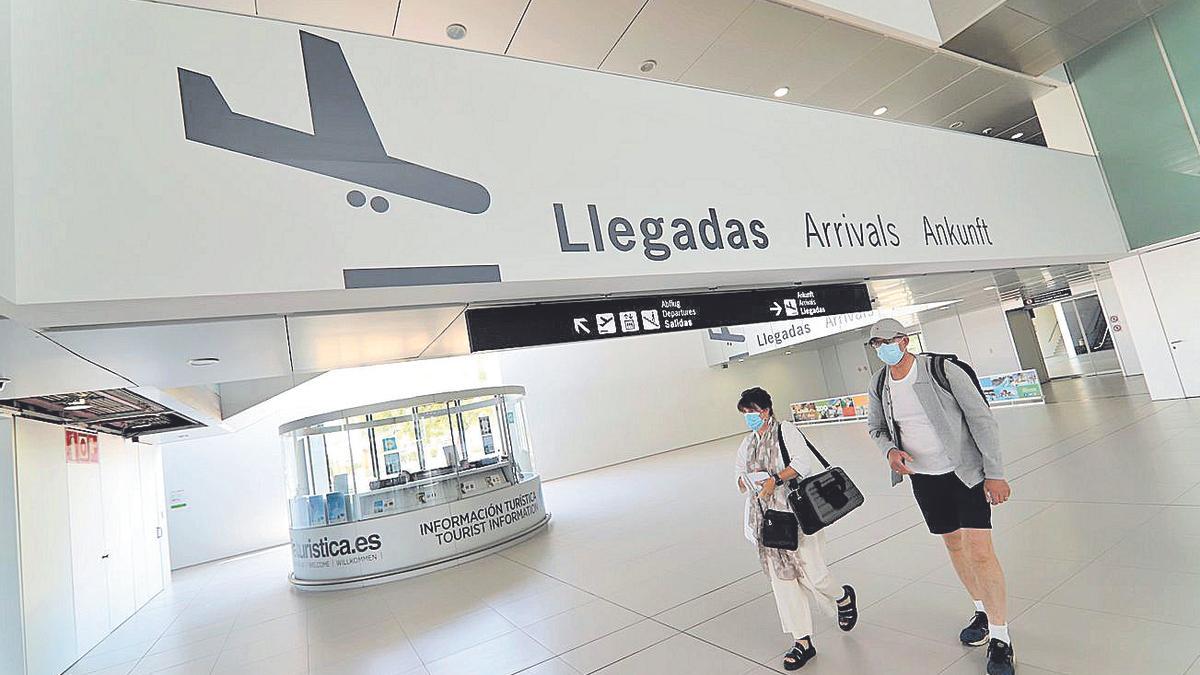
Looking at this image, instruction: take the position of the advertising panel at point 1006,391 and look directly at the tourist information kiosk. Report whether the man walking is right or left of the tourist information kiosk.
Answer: left

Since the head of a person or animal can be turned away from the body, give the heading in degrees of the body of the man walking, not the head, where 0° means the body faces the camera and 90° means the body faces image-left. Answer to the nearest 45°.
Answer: approximately 45°

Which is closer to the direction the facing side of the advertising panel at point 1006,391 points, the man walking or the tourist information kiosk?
the man walking

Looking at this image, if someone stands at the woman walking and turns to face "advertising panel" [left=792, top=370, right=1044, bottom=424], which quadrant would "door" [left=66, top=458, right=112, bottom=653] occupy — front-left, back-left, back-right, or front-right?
back-left

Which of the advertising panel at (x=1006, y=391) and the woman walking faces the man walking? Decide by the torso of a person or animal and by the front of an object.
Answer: the advertising panel

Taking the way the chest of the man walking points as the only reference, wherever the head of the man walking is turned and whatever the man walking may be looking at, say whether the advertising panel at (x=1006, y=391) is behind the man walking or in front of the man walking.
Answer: behind

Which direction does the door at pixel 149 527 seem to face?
to the viewer's right

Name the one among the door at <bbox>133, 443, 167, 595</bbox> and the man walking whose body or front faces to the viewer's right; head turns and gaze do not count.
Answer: the door

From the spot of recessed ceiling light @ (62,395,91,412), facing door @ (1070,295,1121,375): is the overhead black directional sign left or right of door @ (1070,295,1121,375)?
right
